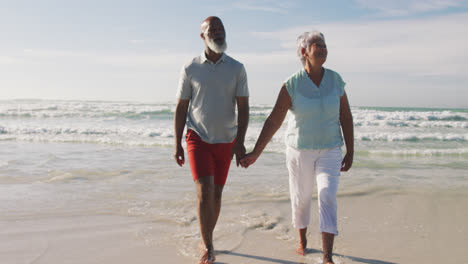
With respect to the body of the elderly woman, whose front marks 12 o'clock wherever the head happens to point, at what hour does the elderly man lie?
The elderly man is roughly at 3 o'clock from the elderly woman.

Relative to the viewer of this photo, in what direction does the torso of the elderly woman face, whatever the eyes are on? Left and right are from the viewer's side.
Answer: facing the viewer

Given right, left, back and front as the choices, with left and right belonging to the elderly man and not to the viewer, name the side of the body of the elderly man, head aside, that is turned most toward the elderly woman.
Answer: left

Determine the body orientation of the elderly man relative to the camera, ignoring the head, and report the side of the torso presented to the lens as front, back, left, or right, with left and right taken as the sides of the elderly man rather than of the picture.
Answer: front

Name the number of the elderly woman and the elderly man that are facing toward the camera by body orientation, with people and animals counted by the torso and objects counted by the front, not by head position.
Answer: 2
